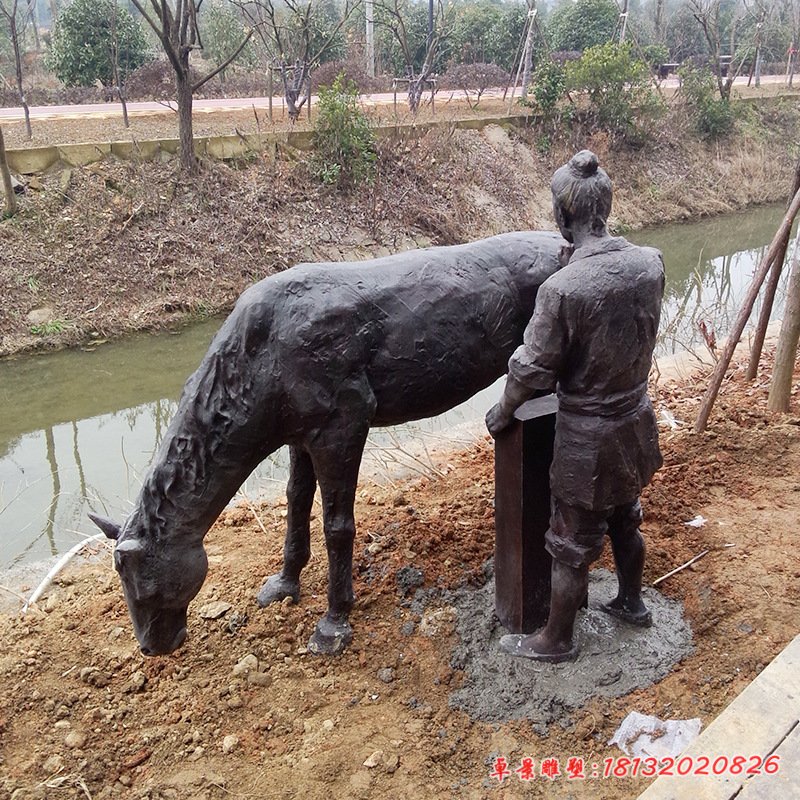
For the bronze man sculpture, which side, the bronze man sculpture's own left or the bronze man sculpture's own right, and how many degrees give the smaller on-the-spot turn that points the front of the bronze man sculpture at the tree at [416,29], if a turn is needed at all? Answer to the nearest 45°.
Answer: approximately 45° to the bronze man sculpture's own right

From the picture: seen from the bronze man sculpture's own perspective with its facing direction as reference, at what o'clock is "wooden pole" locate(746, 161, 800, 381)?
The wooden pole is roughly at 2 o'clock from the bronze man sculpture.

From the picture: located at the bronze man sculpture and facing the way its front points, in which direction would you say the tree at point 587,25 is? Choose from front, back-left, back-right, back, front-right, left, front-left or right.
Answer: front-right

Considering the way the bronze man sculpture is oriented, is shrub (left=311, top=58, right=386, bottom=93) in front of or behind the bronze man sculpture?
in front

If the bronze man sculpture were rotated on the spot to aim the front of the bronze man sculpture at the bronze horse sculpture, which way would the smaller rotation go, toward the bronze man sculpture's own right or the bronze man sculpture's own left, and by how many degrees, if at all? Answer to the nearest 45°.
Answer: approximately 45° to the bronze man sculpture's own left

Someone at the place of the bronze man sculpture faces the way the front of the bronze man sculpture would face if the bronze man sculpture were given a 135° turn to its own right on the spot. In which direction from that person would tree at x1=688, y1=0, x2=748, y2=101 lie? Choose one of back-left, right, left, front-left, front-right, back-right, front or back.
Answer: left

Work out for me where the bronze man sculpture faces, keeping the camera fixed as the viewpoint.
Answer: facing away from the viewer and to the left of the viewer

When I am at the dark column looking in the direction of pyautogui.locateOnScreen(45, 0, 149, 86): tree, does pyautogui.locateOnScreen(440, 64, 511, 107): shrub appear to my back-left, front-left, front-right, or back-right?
front-right

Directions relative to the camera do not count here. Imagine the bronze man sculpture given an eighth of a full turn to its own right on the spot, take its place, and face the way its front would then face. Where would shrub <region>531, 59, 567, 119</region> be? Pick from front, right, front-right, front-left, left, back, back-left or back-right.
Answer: front

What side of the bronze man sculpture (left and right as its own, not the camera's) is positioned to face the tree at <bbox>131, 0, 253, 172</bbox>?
front
